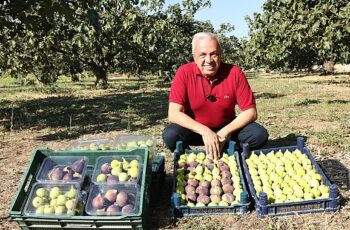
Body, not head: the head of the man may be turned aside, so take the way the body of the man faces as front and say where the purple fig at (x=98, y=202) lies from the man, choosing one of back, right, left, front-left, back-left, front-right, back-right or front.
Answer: front-right

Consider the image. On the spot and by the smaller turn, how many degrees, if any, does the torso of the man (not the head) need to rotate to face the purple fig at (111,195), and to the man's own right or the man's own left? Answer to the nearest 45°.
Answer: approximately 45° to the man's own right

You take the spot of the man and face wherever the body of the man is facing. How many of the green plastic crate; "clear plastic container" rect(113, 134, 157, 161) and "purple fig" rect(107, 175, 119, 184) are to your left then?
0

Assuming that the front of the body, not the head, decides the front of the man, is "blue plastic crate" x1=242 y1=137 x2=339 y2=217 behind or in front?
in front

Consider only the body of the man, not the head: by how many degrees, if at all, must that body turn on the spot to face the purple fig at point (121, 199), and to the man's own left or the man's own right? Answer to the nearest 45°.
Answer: approximately 45° to the man's own right

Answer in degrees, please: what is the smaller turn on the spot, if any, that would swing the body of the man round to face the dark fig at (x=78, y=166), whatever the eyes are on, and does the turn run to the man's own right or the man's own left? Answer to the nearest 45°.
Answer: approximately 45° to the man's own right

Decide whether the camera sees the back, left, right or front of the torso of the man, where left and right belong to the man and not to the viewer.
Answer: front

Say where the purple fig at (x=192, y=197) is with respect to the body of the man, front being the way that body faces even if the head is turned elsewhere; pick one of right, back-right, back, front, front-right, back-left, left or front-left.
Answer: front

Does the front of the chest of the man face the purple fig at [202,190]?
yes

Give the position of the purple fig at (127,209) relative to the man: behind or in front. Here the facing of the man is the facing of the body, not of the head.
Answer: in front

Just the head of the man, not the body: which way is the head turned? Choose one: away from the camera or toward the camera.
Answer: toward the camera

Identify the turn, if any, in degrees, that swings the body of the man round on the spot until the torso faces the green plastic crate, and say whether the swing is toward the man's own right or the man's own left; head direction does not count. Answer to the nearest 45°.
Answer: approximately 45° to the man's own right

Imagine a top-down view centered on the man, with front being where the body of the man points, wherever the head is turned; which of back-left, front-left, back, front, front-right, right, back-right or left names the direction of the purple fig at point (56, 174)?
front-right
